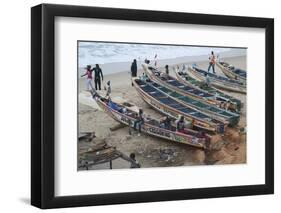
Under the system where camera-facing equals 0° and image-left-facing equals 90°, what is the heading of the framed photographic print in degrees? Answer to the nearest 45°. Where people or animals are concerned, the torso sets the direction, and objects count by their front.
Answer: approximately 315°
